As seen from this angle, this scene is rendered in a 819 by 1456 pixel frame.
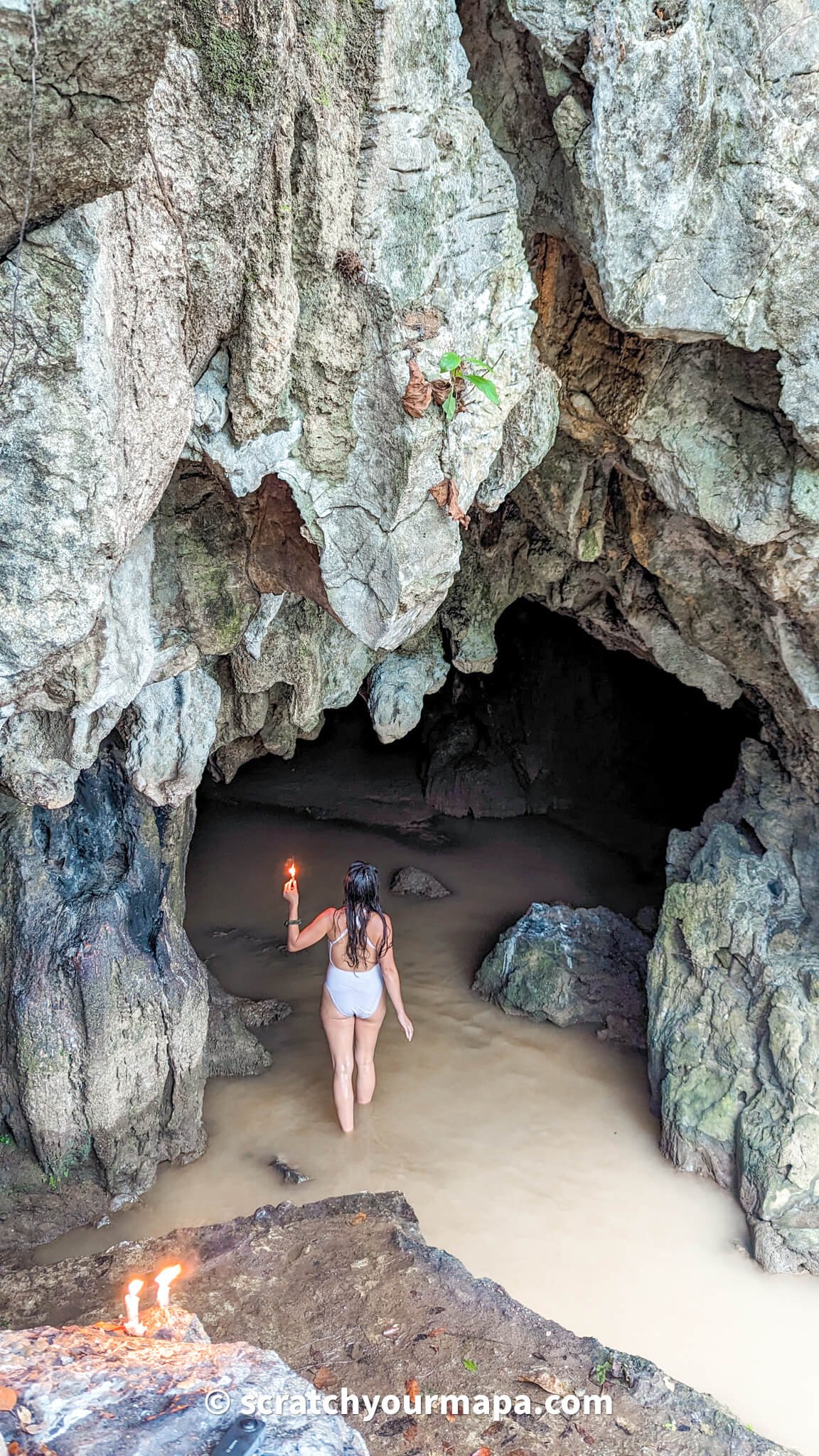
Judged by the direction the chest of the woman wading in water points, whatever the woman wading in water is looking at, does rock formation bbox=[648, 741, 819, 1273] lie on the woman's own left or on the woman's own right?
on the woman's own right

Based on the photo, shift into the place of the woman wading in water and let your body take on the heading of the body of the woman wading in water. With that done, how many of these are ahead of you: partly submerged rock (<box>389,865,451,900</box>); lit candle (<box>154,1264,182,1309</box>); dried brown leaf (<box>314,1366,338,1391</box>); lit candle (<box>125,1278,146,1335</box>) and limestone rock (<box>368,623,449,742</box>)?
2

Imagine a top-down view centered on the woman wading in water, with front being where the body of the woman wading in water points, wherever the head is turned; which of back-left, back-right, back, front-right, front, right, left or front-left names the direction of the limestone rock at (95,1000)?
left

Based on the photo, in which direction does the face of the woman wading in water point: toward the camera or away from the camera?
away from the camera

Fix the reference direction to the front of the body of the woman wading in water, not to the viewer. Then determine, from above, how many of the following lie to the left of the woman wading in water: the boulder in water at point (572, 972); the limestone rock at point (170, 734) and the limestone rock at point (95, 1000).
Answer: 2

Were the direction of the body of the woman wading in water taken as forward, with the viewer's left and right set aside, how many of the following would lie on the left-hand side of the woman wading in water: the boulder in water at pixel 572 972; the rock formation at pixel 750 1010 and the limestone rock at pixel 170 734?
1

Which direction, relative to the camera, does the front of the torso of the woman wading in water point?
away from the camera

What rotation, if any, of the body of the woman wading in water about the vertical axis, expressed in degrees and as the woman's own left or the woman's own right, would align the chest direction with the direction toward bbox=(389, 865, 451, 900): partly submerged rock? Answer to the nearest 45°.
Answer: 0° — they already face it

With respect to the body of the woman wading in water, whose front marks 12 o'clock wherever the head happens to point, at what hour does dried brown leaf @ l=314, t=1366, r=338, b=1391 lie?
The dried brown leaf is roughly at 6 o'clock from the woman wading in water.

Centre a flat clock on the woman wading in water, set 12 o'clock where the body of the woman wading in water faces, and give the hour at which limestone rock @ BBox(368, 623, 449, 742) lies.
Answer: The limestone rock is roughly at 12 o'clock from the woman wading in water.

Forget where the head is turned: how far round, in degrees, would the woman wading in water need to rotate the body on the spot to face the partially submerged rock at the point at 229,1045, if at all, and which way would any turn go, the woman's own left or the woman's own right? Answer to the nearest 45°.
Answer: approximately 45° to the woman's own left

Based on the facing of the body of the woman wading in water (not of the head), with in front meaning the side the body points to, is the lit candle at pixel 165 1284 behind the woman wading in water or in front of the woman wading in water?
behind
